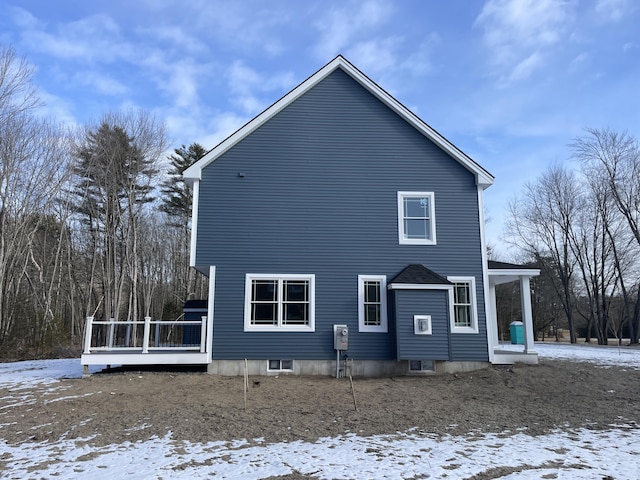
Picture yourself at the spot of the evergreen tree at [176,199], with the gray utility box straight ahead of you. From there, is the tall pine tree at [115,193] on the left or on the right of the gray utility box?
right

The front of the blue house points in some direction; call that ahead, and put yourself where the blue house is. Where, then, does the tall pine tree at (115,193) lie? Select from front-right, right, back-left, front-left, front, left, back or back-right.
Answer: back-left

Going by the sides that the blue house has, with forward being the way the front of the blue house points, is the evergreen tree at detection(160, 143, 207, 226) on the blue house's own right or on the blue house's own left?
on the blue house's own left

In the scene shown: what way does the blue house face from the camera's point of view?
to the viewer's right
